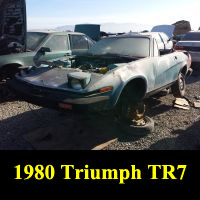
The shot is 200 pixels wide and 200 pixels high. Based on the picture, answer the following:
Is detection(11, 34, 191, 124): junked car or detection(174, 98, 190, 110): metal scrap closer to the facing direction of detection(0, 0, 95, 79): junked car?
the junked car

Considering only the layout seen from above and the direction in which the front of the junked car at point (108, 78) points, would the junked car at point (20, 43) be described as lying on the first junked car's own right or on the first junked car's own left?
on the first junked car's own right

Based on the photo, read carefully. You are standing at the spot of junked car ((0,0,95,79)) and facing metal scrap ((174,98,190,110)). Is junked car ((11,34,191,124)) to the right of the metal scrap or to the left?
right

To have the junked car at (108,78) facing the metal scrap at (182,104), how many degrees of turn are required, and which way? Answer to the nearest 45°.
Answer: approximately 180°

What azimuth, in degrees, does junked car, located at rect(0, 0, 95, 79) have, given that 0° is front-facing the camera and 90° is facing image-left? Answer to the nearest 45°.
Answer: approximately 45°

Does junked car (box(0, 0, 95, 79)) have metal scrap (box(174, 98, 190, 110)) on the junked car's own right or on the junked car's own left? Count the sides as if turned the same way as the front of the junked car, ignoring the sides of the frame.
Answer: on the junked car's own left

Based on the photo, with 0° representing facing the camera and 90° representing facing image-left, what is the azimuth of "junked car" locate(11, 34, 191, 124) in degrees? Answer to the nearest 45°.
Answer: approximately 45°

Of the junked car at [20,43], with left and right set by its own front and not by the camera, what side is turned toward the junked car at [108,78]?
left
